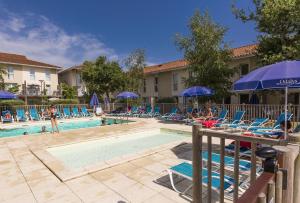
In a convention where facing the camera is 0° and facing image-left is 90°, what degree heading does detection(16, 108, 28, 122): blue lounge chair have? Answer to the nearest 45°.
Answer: approximately 315°

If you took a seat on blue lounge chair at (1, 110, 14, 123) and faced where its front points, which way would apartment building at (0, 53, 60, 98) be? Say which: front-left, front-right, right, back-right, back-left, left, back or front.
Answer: back-left

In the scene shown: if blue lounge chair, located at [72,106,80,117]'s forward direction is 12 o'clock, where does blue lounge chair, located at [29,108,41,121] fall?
blue lounge chair, located at [29,108,41,121] is roughly at 4 o'clock from blue lounge chair, located at [72,106,80,117].

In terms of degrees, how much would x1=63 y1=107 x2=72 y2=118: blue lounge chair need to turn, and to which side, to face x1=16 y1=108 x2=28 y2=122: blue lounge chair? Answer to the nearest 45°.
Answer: approximately 135° to its right

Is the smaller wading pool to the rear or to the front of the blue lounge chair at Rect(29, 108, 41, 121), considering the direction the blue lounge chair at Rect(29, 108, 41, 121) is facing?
to the front

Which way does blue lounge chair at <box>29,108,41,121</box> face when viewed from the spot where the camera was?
facing the viewer and to the right of the viewer
